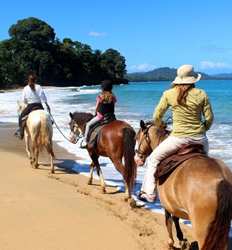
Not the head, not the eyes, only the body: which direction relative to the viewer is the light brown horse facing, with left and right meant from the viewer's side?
facing away from the viewer and to the left of the viewer

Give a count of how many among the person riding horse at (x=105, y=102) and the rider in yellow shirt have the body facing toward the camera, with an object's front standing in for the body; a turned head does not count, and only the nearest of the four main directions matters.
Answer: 0

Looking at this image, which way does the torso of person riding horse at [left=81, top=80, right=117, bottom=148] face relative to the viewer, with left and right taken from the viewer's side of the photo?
facing away from the viewer and to the left of the viewer

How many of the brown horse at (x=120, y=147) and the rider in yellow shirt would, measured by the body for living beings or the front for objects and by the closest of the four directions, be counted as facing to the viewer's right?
0

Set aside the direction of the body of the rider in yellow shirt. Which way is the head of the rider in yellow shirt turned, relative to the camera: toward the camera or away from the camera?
away from the camera

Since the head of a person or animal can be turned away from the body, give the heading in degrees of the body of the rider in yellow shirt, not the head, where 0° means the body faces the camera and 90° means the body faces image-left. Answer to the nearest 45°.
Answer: approximately 135°

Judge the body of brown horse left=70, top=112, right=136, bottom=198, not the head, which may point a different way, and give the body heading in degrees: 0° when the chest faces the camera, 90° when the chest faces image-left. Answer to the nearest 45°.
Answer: approximately 135°
